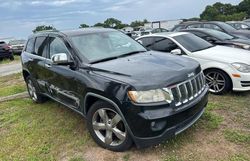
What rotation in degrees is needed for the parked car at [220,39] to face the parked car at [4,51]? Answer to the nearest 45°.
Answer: approximately 135° to its right

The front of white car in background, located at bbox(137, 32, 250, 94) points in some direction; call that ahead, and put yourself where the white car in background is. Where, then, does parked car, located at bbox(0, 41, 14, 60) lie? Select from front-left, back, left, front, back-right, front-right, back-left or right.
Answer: back

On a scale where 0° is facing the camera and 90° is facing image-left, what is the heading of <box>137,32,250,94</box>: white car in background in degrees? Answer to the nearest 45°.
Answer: approximately 315°

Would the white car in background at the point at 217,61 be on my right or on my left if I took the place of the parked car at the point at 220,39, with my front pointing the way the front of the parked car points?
on my right

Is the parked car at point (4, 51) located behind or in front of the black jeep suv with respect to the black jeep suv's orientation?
behind

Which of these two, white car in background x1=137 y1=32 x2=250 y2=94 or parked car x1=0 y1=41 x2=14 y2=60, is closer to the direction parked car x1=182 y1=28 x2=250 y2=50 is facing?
the white car in background

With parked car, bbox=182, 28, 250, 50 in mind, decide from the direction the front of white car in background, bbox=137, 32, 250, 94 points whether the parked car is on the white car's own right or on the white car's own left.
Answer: on the white car's own left

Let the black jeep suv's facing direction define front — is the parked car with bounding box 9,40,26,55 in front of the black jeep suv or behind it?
behind

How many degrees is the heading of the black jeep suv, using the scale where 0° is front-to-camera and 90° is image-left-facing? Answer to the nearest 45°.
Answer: approximately 315°
